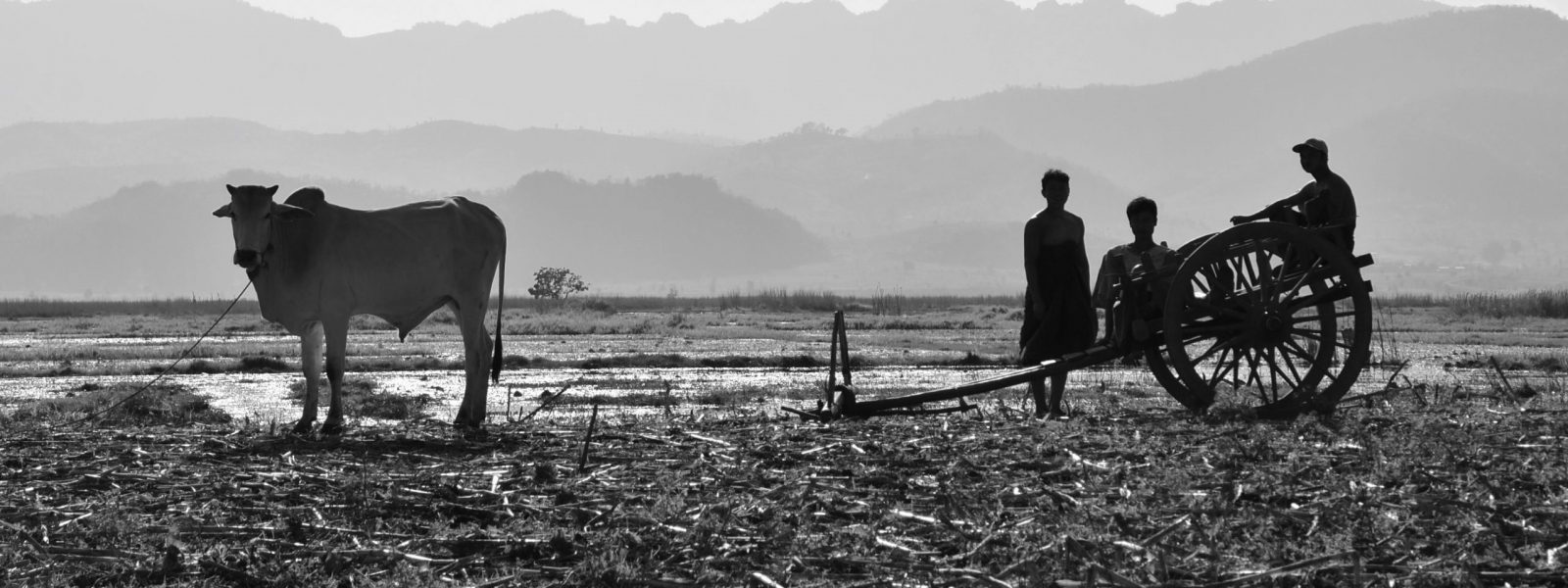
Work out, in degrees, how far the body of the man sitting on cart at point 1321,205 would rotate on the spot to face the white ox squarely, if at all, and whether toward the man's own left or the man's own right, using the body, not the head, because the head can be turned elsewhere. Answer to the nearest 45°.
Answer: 0° — they already face it

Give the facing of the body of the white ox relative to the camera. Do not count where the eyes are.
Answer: to the viewer's left

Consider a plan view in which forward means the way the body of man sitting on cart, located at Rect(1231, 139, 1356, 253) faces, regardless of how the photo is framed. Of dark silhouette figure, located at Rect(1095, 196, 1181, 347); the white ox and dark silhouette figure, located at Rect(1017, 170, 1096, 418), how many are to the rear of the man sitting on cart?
0

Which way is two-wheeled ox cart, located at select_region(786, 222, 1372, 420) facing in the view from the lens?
facing to the left of the viewer

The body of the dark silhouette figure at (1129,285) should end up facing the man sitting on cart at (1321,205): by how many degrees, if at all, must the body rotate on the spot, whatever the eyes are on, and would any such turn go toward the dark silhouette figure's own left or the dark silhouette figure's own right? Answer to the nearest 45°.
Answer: approximately 90° to the dark silhouette figure's own left

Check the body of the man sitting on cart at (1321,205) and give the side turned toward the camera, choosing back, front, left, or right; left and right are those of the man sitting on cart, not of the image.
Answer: left

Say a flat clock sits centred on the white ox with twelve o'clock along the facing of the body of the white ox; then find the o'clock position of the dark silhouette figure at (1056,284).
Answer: The dark silhouette figure is roughly at 7 o'clock from the white ox.

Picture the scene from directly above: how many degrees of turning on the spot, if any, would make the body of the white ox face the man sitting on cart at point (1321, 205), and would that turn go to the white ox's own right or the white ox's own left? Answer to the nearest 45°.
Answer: approximately 135° to the white ox's own left

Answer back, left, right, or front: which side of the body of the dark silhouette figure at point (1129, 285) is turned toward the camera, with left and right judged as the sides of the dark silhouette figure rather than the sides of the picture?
front

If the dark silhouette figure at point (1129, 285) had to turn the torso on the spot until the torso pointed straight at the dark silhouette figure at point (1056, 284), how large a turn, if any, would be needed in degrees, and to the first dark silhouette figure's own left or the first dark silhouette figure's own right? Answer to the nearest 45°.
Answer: approximately 135° to the first dark silhouette figure's own right

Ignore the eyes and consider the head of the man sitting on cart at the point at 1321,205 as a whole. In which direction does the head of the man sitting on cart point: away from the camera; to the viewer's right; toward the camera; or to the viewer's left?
to the viewer's left
